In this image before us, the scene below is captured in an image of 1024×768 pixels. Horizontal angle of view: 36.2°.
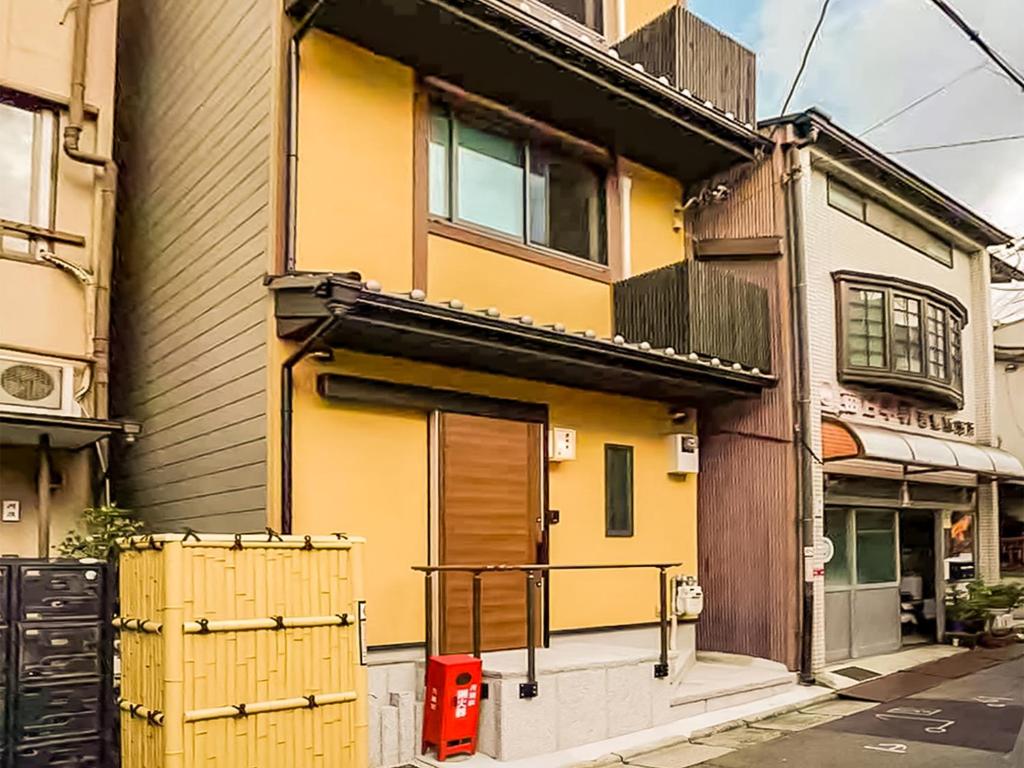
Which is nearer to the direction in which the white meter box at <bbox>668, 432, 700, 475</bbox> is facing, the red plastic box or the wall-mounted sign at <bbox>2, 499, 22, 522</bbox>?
the red plastic box

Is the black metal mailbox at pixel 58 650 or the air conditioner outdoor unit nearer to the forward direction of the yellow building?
the black metal mailbox

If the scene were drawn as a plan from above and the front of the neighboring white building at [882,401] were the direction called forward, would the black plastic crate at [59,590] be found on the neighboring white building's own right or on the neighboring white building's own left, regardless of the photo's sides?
on the neighboring white building's own right

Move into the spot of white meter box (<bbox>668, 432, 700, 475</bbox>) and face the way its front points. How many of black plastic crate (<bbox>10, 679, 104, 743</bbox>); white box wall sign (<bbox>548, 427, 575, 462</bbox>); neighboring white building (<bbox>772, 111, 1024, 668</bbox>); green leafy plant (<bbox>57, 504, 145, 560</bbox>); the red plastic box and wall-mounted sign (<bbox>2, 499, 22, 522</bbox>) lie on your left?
1

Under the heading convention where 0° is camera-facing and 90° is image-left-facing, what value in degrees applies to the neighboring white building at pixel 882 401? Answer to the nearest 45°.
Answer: approximately 315°

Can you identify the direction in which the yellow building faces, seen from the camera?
facing the viewer and to the right of the viewer

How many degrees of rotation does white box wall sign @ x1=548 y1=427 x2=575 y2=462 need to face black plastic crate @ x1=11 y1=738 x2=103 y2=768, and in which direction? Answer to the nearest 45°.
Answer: approximately 90° to its right

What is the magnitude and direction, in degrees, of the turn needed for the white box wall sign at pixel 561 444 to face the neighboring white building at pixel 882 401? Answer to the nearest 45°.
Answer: approximately 90° to its left

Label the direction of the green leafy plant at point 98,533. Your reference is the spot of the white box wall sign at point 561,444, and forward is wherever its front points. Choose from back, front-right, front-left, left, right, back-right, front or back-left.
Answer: back-right

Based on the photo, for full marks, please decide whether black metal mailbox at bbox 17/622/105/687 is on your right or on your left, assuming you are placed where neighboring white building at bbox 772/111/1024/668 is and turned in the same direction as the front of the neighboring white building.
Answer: on your right
